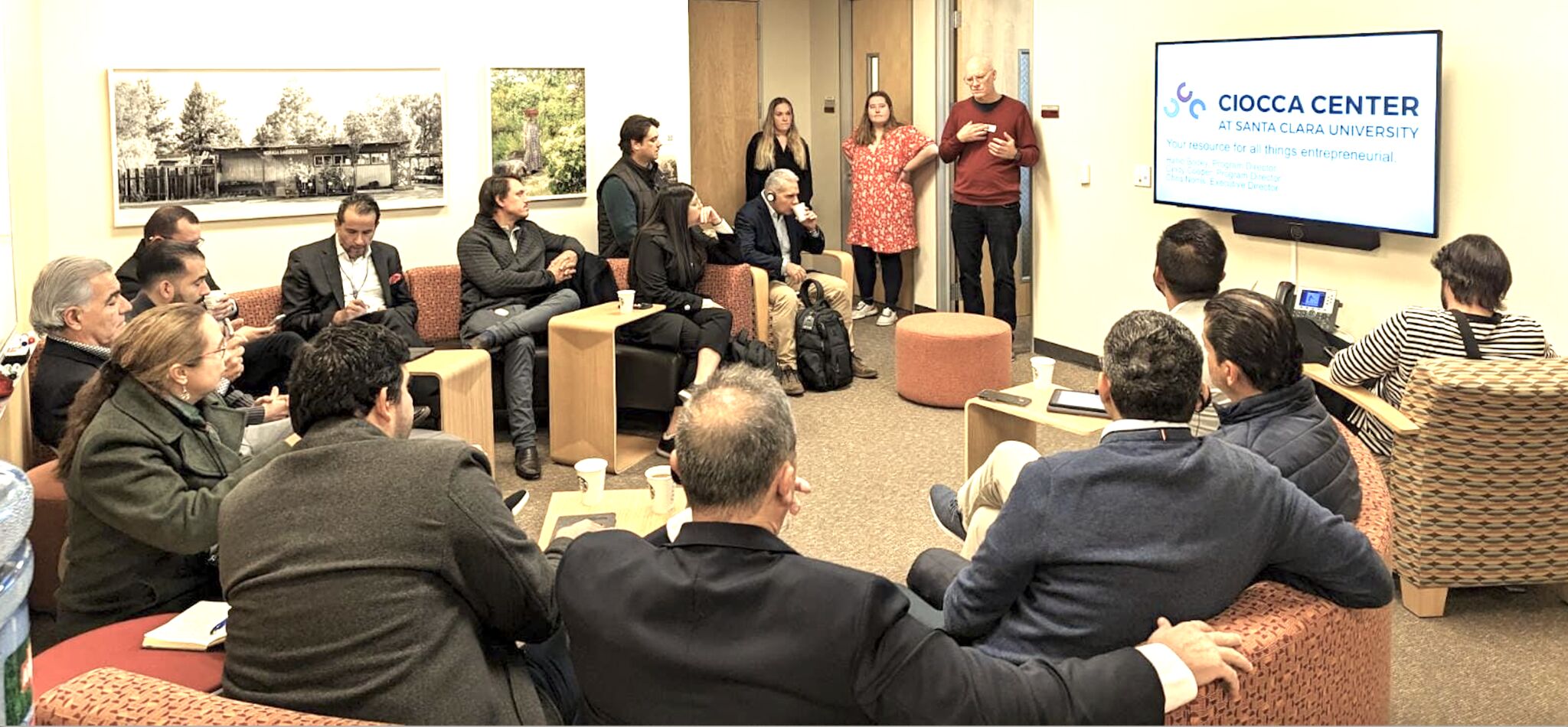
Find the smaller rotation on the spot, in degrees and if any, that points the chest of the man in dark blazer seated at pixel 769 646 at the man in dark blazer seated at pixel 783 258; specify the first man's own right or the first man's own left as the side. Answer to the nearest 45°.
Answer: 0° — they already face them

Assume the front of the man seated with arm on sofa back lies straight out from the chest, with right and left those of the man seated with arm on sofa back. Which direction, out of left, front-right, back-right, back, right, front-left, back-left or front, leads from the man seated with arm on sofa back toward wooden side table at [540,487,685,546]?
front-left

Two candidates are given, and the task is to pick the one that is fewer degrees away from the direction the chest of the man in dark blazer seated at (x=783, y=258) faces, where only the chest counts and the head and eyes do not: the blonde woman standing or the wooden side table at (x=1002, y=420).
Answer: the wooden side table

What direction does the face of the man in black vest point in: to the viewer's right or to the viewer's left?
to the viewer's right

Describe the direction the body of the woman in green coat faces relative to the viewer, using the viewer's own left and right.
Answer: facing to the right of the viewer

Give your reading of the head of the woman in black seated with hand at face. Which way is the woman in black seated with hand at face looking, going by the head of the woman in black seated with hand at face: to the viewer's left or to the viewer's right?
to the viewer's right

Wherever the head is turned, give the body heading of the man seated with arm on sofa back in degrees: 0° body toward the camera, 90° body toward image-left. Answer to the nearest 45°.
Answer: approximately 180°

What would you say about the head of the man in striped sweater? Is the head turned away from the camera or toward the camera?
away from the camera

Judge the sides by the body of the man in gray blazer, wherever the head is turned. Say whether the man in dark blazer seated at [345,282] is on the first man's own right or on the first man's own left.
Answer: on the first man's own left

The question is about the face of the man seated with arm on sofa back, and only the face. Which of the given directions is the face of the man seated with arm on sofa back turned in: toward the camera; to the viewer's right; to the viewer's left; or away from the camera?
away from the camera
